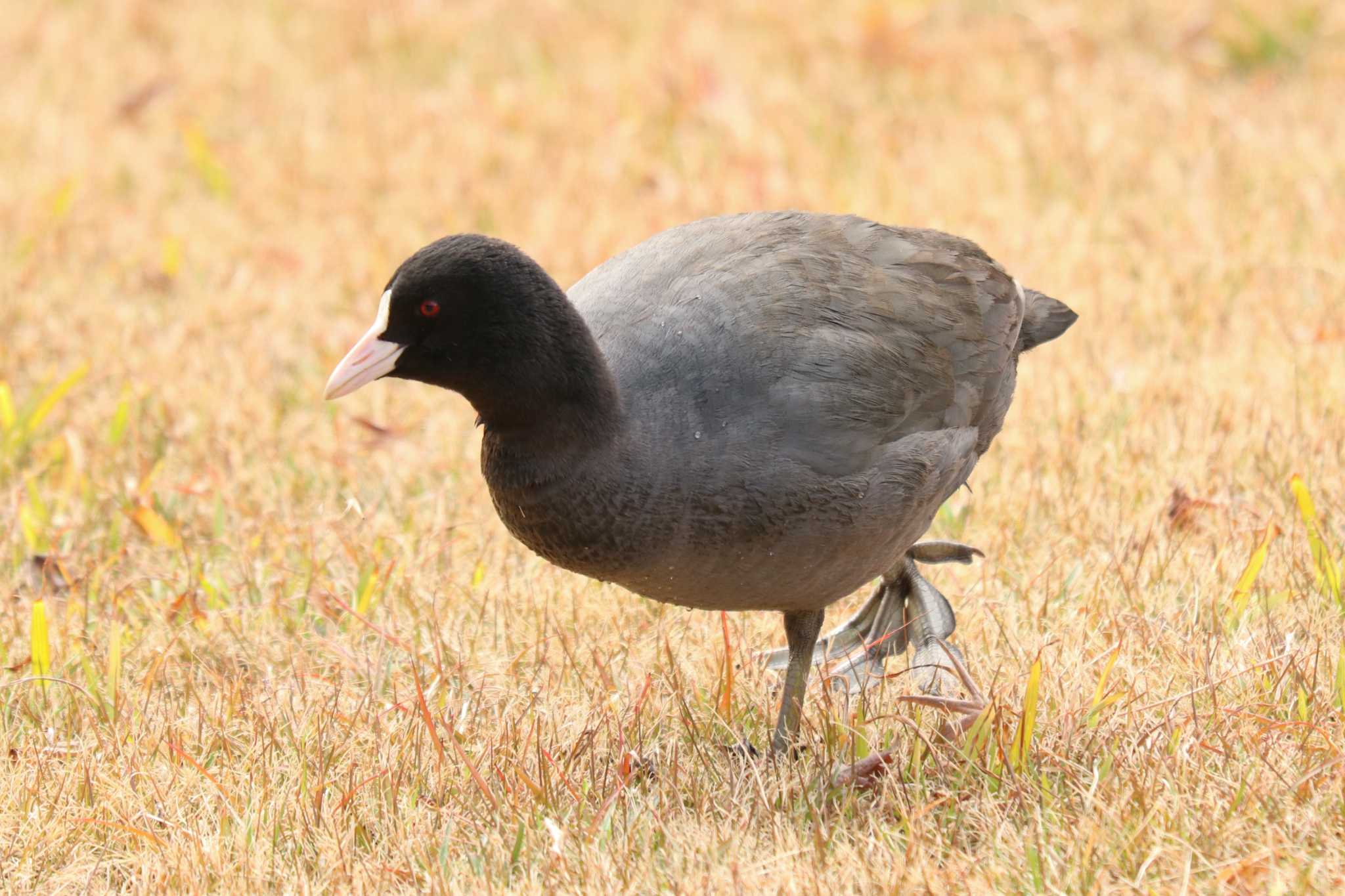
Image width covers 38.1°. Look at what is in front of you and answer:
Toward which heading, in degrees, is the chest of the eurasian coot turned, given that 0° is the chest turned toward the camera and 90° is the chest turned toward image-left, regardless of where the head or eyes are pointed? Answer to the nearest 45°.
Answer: approximately 90°
